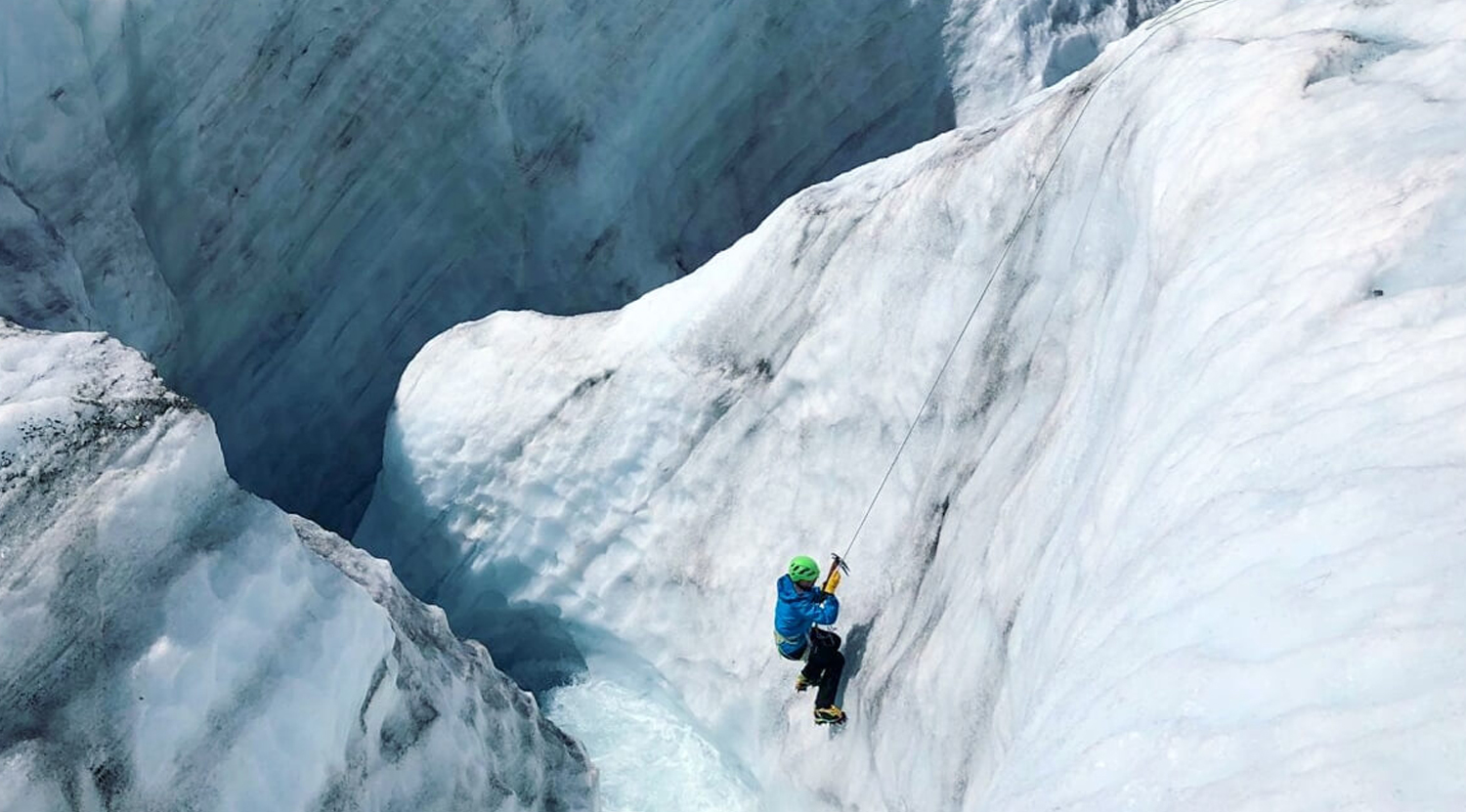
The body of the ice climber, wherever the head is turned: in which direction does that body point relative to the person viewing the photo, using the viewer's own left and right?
facing to the right of the viewer
